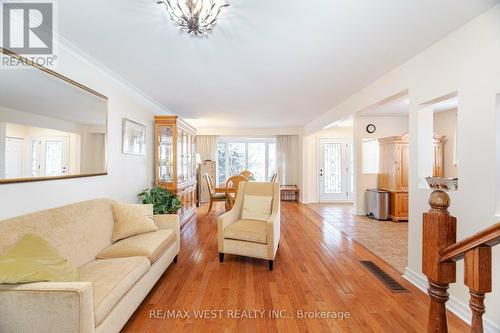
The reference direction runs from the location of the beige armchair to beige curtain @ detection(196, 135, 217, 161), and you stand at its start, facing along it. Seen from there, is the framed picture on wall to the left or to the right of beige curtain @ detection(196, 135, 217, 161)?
left

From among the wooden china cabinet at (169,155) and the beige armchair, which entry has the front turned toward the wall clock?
the wooden china cabinet

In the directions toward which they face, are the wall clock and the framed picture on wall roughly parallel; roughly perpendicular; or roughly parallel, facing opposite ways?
roughly perpendicular

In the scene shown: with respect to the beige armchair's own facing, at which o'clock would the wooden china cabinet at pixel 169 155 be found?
The wooden china cabinet is roughly at 3 o'clock from the beige armchair.

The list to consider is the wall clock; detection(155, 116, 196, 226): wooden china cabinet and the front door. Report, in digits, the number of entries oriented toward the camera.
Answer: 2

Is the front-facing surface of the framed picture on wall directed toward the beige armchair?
yes

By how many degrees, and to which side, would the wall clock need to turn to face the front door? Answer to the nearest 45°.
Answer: approximately 135° to its right

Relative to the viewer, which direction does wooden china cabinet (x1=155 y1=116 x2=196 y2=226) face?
to the viewer's right

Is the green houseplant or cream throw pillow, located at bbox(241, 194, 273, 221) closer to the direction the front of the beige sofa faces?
the cream throw pillow

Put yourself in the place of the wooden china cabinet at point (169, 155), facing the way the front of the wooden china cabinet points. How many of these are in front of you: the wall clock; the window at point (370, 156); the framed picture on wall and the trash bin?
3

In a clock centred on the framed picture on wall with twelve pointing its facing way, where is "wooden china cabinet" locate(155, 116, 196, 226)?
The wooden china cabinet is roughly at 9 o'clock from the framed picture on wall.

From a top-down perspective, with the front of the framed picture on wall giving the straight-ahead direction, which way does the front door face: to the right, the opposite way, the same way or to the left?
to the right

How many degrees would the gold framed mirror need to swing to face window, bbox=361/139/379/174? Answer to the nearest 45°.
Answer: approximately 45° to its left
